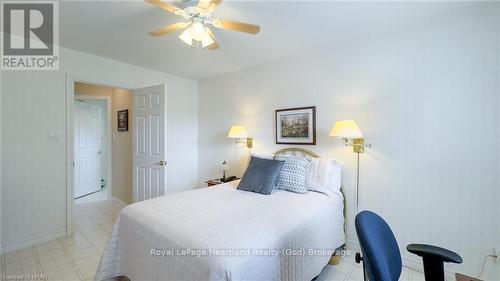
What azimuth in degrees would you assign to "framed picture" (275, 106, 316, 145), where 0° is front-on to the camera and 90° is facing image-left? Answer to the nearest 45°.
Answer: approximately 45°

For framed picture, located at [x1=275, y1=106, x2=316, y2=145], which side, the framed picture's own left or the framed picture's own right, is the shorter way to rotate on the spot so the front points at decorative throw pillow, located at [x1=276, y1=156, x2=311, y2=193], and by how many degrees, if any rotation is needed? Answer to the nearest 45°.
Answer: approximately 45° to the framed picture's own left

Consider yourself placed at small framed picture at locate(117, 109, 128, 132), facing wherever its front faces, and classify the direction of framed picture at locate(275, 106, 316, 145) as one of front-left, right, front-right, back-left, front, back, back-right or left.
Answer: left

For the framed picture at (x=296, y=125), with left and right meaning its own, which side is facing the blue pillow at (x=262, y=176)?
front

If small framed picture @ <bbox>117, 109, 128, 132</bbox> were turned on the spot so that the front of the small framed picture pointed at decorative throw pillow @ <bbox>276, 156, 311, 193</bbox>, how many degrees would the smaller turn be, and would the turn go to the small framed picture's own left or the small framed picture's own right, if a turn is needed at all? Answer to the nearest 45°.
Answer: approximately 90° to the small framed picture's own left

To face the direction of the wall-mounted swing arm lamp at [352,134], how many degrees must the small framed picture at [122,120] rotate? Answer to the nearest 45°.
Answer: approximately 90° to its left

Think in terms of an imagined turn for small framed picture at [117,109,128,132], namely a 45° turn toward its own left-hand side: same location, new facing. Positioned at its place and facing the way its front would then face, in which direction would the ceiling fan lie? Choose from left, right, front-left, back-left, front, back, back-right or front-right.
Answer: front

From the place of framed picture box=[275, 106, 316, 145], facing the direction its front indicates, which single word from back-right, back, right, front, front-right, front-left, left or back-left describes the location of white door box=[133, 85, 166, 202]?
front-right

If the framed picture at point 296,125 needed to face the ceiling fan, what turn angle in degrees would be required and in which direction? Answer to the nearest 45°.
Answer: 0° — it already faces it

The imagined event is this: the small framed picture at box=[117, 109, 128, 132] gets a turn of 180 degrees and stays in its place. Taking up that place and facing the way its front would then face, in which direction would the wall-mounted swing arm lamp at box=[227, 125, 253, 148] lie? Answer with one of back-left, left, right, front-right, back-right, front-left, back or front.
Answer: right
